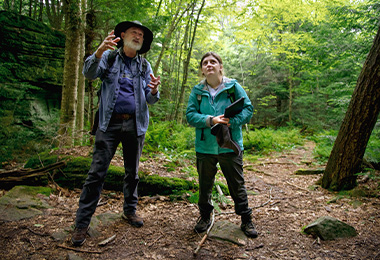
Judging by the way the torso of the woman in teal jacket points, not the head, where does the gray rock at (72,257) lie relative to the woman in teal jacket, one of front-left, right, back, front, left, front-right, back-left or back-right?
front-right

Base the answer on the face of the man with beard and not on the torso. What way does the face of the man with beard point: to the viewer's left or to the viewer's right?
to the viewer's right

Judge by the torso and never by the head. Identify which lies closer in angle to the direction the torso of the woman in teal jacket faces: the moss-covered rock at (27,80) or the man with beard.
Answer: the man with beard

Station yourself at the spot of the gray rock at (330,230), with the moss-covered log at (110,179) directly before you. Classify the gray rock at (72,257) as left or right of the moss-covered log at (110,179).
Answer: left

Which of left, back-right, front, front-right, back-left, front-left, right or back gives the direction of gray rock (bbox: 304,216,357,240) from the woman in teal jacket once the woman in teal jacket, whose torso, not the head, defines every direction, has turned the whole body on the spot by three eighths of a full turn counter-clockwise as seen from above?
front-right

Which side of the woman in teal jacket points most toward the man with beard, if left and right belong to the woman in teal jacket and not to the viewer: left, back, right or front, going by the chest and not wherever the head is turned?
right

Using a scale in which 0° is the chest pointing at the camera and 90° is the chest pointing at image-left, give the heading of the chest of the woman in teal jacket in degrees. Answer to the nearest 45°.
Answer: approximately 0°

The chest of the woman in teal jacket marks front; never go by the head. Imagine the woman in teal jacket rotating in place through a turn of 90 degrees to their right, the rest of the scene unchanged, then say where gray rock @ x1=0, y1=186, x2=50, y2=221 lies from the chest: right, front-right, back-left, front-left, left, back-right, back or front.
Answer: front
